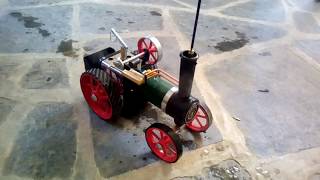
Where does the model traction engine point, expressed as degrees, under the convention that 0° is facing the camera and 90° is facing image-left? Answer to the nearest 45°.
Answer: approximately 315°
